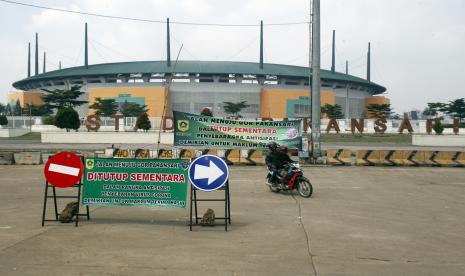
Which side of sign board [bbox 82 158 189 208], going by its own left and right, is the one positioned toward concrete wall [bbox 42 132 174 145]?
back

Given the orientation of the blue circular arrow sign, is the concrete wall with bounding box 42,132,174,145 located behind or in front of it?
behind

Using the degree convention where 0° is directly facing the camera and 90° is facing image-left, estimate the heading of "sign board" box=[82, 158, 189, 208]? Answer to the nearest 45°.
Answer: approximately 0°

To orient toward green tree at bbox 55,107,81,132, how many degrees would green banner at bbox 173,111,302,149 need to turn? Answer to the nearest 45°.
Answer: approximately 135° to its right

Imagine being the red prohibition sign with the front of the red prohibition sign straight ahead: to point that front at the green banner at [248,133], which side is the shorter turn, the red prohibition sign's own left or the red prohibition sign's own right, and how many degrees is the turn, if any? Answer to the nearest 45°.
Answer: approximately 135° to the red prohibition sign's own left

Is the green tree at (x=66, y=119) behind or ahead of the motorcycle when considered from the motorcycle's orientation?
behind

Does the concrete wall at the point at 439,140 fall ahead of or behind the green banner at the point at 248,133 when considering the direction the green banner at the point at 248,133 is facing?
behind

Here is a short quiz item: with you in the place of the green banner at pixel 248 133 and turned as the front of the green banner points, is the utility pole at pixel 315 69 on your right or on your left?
on your left

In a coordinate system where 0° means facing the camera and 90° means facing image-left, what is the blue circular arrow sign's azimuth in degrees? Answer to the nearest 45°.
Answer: approximately 0°

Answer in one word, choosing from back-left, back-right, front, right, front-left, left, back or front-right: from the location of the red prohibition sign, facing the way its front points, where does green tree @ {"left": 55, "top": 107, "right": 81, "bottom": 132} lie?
back
